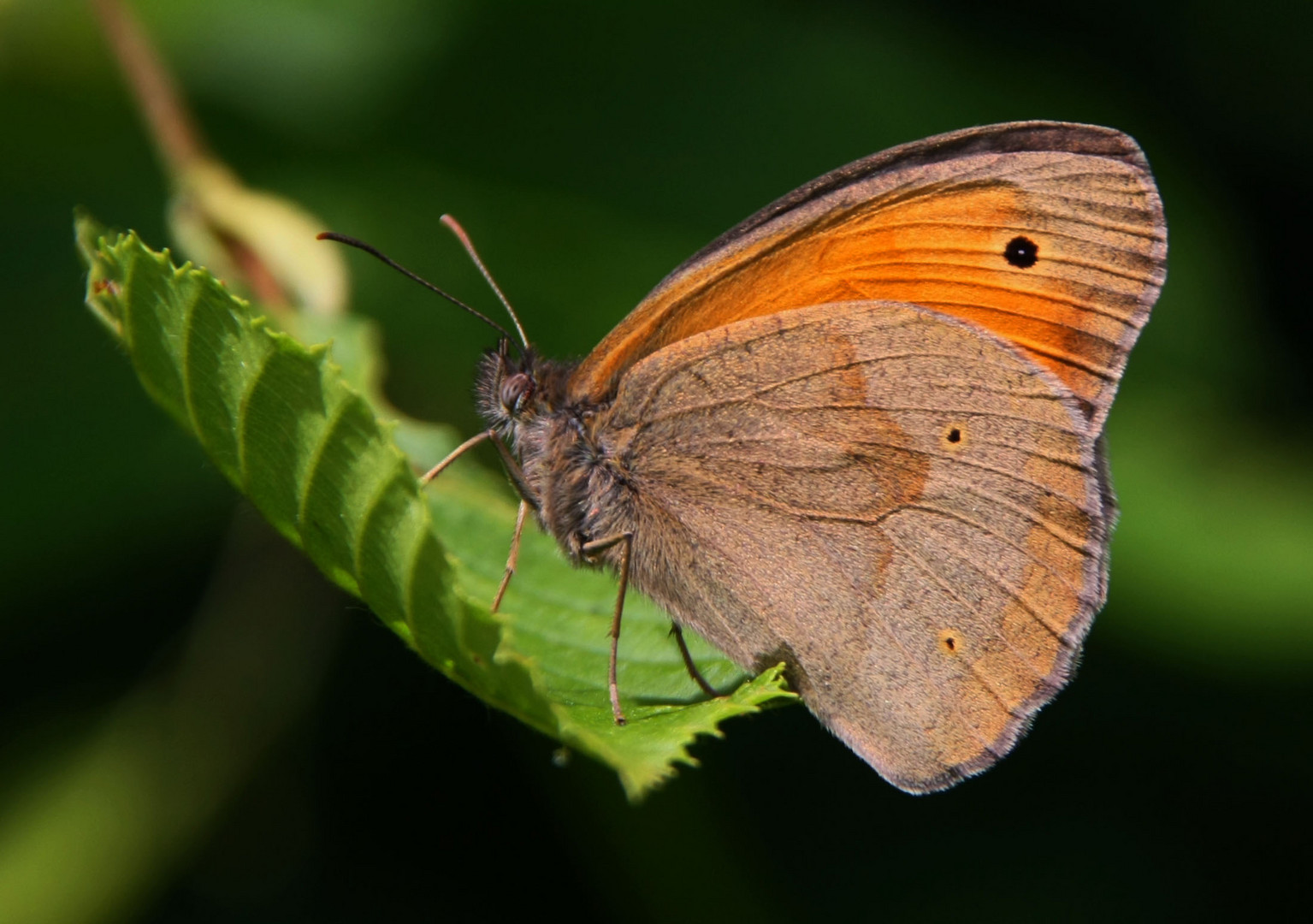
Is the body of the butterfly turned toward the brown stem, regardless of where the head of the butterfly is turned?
yes

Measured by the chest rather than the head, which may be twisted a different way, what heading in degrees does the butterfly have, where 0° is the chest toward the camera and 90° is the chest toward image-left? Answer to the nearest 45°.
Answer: approximately 90°
